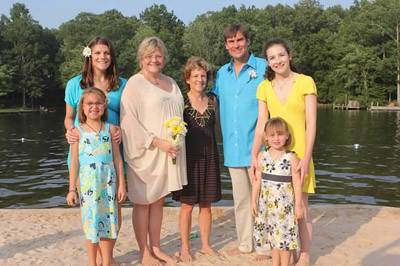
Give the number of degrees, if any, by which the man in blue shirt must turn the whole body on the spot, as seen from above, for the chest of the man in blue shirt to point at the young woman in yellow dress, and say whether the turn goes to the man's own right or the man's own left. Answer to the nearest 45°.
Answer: approximately 45° to the man's own left

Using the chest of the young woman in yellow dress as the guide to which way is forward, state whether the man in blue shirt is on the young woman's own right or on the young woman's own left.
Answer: on the young woman's own right

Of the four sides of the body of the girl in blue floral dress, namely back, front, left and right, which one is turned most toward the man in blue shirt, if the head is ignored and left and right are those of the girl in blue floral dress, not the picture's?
left

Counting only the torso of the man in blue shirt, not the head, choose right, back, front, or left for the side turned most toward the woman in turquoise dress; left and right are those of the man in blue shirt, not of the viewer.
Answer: right

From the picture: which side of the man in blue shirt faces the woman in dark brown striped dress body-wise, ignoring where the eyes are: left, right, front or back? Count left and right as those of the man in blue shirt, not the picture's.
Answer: right

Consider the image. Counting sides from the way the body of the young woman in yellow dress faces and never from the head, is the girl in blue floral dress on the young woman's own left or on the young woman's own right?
on the young woman's own right

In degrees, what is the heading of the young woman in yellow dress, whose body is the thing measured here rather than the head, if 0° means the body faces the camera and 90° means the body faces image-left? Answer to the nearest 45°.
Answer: approximately 0°

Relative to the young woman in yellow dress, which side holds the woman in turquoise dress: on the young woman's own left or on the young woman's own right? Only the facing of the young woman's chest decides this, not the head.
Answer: on the young woman's own right
